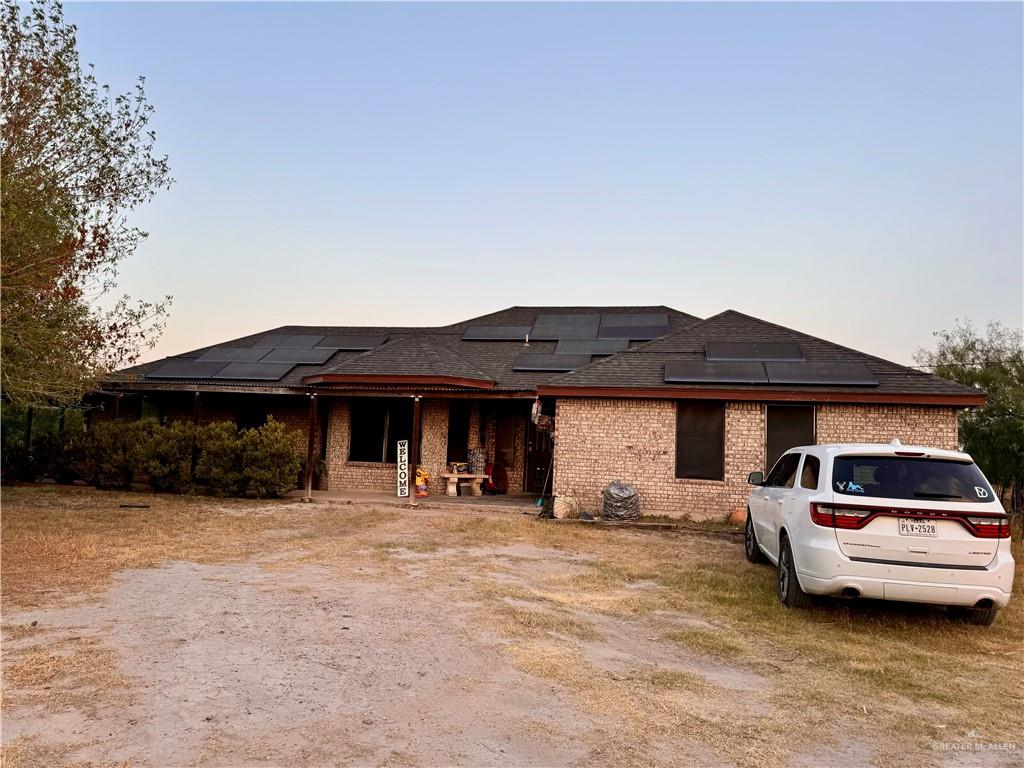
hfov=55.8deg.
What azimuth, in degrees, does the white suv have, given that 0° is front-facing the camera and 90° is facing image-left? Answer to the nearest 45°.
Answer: approximately 135°

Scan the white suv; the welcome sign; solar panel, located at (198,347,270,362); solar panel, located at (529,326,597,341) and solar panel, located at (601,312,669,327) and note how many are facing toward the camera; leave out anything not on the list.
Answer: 4

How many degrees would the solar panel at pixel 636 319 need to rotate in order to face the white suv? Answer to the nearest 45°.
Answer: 0° — it already faces it

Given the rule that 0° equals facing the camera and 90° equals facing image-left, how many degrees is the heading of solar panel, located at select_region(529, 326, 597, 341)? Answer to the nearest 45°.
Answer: approximately 0°

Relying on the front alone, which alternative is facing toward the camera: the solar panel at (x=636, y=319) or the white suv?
the solar panel

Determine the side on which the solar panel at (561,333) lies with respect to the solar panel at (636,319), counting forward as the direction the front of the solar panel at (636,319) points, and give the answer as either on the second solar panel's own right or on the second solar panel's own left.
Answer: on the second solar panel's own right

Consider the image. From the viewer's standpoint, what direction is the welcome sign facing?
toward the camera

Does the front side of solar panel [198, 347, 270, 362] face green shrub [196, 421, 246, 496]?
yes

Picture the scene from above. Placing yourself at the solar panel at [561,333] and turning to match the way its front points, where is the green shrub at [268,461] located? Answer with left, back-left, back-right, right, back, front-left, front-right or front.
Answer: front-right

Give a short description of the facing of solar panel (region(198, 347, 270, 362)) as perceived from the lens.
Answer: facing the viewer

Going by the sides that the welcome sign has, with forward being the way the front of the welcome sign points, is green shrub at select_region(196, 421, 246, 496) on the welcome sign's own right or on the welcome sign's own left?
on the welcome sign's own right
